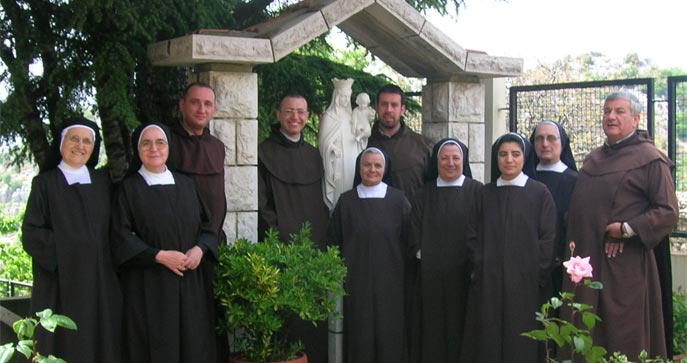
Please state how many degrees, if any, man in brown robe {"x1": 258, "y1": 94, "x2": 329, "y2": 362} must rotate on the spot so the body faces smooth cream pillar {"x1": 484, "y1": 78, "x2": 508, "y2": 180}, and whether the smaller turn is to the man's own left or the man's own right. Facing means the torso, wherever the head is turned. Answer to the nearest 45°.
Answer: approximately 135° to the man's own left

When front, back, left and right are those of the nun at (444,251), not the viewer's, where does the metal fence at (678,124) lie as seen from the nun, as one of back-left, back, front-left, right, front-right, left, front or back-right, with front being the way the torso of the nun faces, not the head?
back-left

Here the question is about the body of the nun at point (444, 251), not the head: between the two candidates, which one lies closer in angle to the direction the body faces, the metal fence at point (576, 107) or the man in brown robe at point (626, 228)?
the man in brown robe

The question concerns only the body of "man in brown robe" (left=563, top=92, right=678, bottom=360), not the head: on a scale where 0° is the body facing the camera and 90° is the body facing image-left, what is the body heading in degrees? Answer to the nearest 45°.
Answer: approximately 45°
